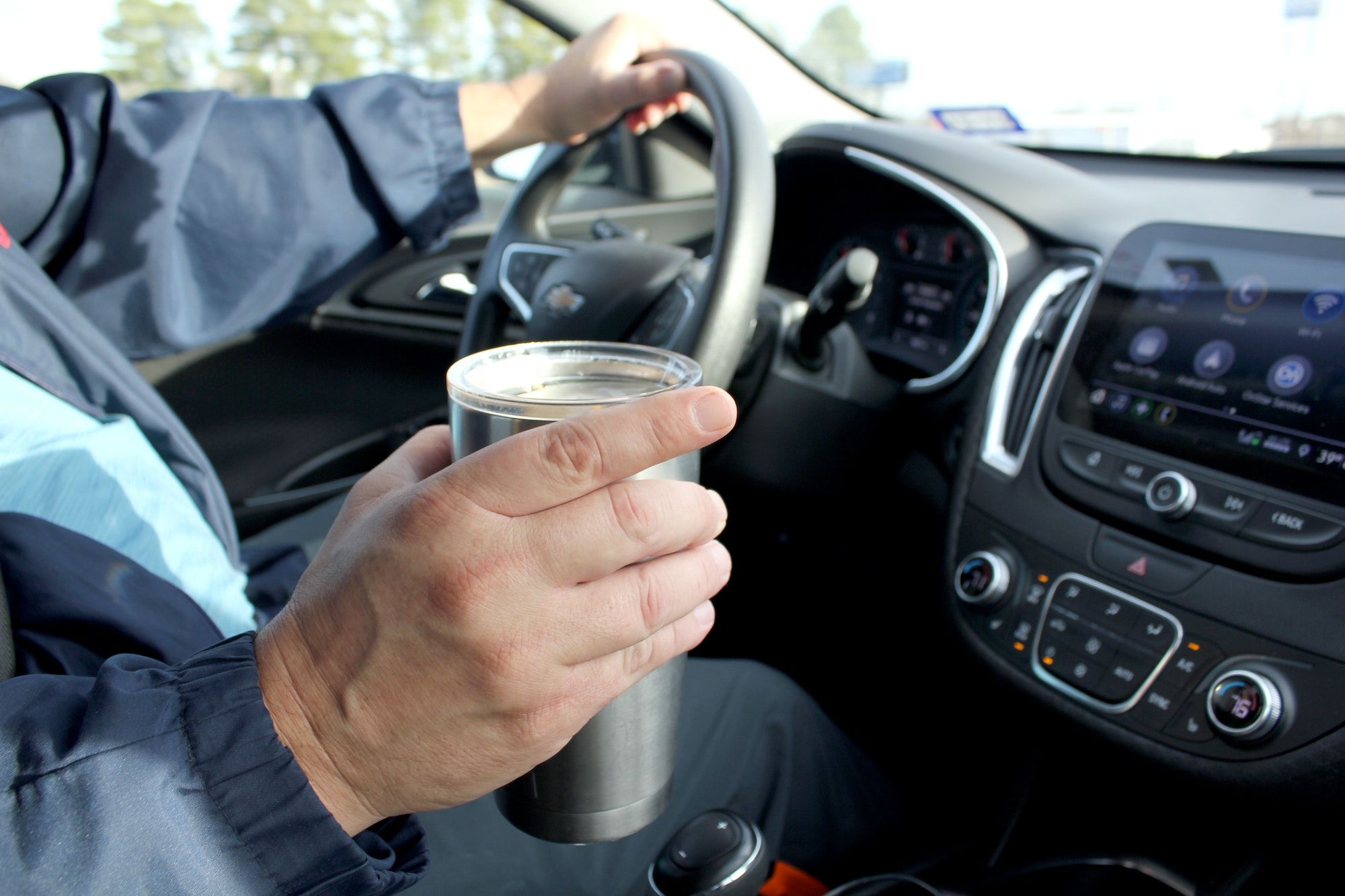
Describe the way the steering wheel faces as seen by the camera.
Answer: facing the viewer and to the left of the viewer

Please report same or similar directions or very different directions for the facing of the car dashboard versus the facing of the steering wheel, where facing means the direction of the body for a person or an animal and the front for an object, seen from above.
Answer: same or similar directions

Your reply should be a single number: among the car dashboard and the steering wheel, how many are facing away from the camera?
0

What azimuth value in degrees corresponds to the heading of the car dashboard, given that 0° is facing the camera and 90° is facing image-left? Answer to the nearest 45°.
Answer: approximately 45°
